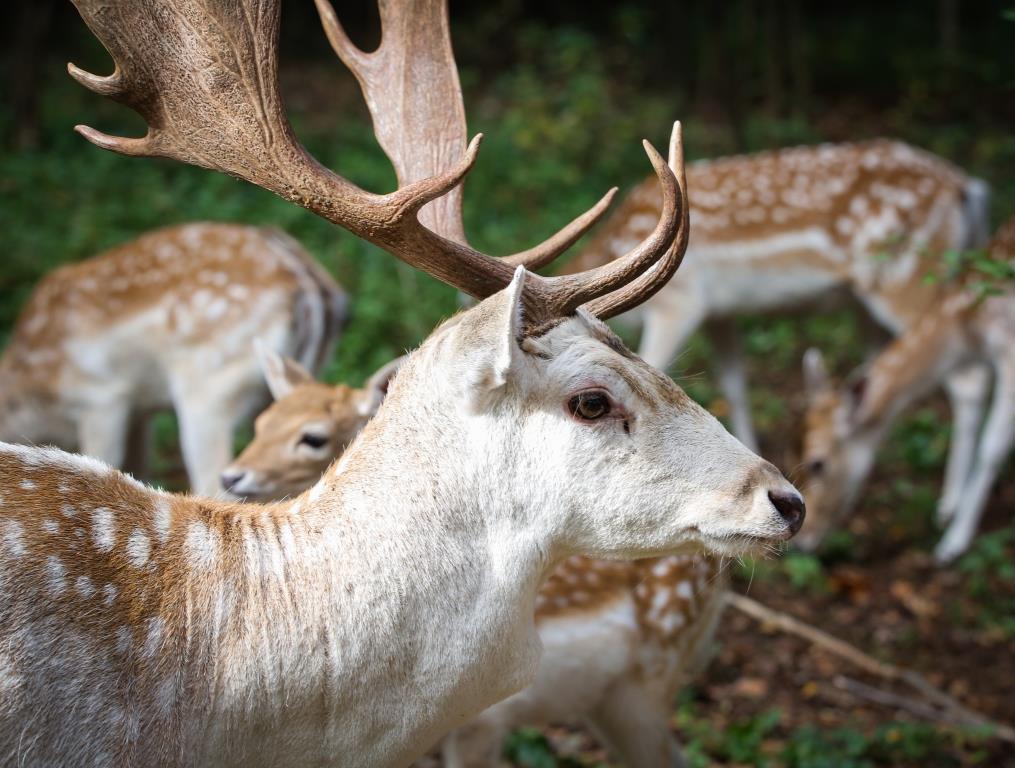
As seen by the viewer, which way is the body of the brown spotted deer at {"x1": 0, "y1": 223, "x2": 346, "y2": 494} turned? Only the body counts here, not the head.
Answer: to the viewer's left

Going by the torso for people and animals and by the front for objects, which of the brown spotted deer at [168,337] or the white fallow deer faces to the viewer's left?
the brown spotted deer

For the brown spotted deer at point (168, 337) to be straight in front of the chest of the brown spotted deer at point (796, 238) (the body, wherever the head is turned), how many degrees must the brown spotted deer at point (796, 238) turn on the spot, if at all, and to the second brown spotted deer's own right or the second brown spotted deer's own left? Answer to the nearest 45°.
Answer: approximately 45° to the second brown spotted deer's own left

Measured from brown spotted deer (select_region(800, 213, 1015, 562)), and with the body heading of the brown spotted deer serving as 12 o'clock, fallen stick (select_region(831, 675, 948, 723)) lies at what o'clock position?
The fallen stick is roughly at 9 o'clock from the brown spotted deer.

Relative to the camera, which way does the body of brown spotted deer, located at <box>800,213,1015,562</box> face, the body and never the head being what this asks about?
to the viewer's left

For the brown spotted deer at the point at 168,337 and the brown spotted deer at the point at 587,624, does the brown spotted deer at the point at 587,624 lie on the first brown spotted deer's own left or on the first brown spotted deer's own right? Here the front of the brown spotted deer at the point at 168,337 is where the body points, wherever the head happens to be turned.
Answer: on the first brown spotted deer's own left

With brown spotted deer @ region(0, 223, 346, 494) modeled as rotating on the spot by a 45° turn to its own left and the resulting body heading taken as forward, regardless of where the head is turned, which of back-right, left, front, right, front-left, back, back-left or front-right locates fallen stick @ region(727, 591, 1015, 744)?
left

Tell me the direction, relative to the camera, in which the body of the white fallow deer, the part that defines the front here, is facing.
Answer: to the viewer's right

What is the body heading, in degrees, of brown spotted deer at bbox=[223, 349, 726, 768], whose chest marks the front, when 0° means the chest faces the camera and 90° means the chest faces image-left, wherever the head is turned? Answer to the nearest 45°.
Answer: approximately 90°

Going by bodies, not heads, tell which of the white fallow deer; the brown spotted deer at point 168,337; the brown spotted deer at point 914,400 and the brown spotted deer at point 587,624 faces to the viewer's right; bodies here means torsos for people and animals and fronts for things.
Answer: the white fallow deer

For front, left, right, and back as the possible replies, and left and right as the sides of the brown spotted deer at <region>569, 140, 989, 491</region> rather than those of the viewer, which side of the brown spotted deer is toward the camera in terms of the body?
left

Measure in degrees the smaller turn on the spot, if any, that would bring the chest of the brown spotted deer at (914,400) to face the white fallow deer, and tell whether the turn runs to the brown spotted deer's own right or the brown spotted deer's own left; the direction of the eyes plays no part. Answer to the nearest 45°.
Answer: approximately 90° to the brown spotted deer's own left

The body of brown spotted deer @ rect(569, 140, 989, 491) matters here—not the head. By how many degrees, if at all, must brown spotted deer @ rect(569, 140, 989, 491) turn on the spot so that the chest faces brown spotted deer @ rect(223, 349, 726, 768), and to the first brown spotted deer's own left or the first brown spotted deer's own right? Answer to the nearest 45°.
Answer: approximately 90° to the first brown spotted deer's own left

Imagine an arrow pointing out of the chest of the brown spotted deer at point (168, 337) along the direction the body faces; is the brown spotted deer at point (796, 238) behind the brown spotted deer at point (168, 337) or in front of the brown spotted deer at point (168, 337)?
behind
